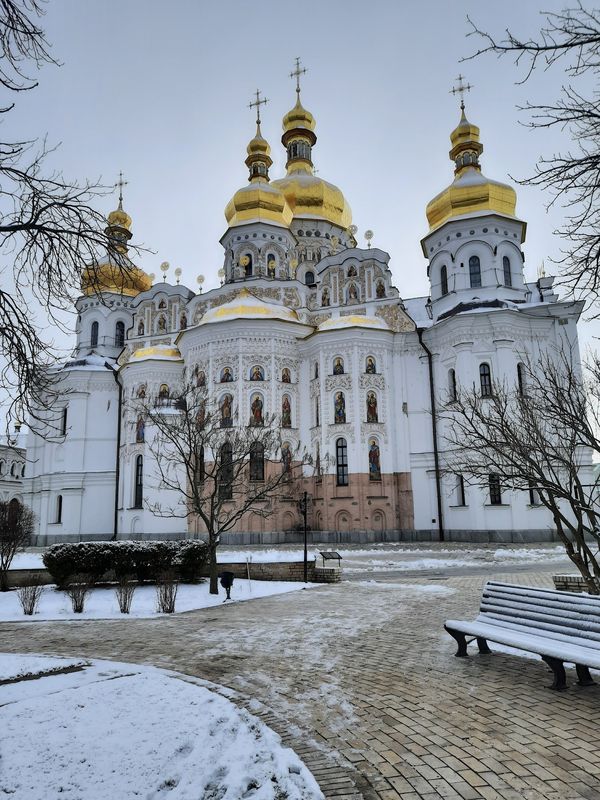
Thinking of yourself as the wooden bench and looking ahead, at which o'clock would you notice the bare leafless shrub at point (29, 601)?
The bare leafless shrub is roughly at 2 o'clock from the wooden bench.

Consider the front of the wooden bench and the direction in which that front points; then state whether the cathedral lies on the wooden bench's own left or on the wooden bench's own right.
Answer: on the wooden bench's own right

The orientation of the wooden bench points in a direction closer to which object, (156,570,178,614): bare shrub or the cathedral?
the bare shrub

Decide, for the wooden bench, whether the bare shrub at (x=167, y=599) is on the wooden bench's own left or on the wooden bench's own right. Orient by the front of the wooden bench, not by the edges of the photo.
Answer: on the wooden bench's own right

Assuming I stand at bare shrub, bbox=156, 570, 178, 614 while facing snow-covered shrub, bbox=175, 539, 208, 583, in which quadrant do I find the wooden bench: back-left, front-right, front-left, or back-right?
back-right

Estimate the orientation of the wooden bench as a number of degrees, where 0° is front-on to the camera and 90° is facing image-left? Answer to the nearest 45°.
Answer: approximately 45°

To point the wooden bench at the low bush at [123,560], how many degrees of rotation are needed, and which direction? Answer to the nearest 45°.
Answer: approximately 90° to its right

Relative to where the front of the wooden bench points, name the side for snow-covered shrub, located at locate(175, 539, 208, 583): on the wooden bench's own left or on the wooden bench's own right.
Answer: on the wooden bench's own right
